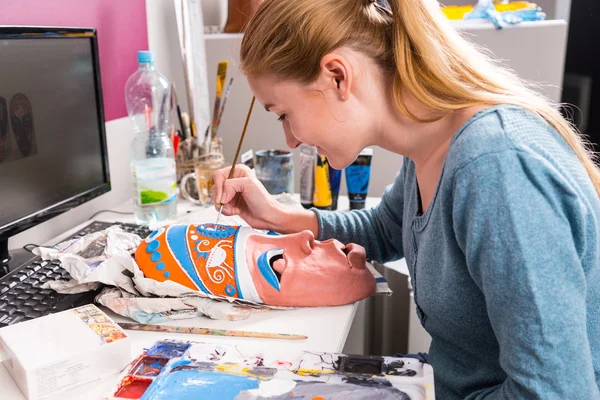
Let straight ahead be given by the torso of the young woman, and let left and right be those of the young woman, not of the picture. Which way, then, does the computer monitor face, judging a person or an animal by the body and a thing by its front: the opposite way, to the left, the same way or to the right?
the opposite way

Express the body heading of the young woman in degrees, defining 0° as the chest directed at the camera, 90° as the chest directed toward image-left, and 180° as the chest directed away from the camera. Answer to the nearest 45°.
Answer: approximately 90°

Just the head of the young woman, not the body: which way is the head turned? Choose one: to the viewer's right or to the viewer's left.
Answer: to the viewer's left

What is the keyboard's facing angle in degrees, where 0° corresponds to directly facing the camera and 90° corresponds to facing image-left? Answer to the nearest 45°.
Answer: approximately 315°

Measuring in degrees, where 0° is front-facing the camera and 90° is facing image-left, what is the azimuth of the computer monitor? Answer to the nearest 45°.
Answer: approximately 315°

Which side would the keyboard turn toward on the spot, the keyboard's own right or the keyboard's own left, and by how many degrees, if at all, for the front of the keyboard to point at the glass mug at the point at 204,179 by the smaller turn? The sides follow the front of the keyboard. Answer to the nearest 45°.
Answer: approximately 90° to the keyboard's own left

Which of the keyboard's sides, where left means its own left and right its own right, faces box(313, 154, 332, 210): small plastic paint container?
left

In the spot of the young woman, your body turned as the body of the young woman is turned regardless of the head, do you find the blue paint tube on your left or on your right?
on your right

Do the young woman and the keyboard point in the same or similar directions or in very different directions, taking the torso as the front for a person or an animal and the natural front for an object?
very different directions
